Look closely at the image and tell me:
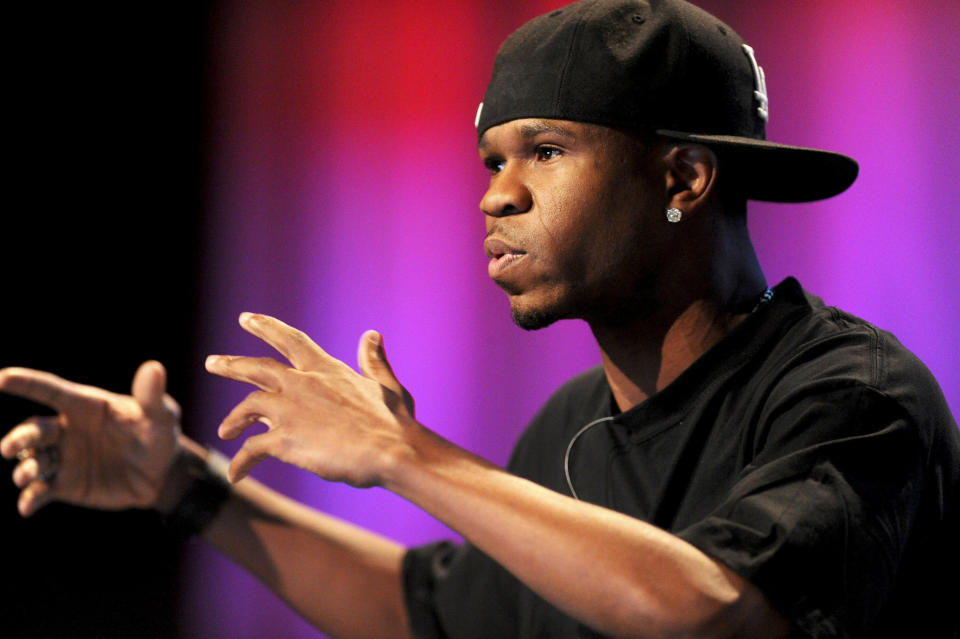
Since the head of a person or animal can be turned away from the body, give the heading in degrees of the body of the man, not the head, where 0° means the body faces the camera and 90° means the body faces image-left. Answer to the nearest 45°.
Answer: approximately 45°
